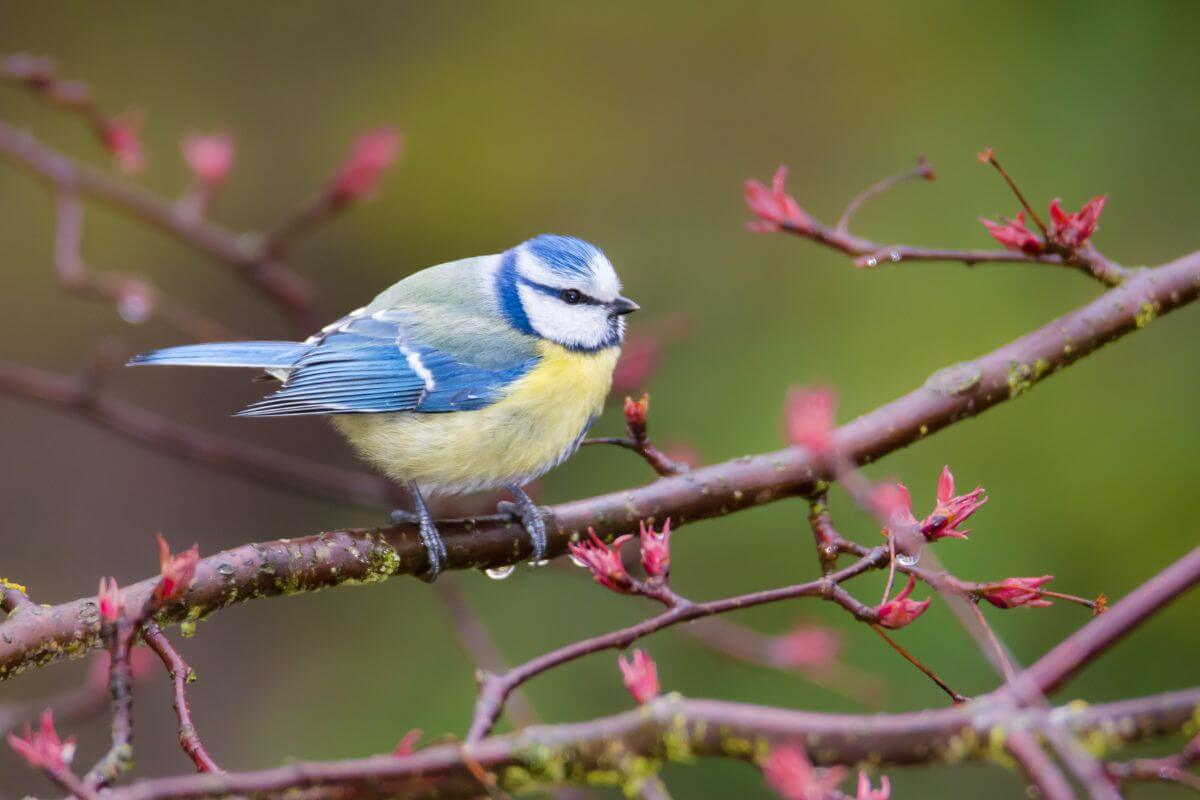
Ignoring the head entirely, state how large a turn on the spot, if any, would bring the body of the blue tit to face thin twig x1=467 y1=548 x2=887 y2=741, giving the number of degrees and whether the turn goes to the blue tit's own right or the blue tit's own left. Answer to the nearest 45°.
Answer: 0° — it already faces it

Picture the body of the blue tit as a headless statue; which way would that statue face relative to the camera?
to the viewer's right

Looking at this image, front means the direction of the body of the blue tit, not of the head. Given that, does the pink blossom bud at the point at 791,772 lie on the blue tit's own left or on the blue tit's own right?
on the blue tit's own right
